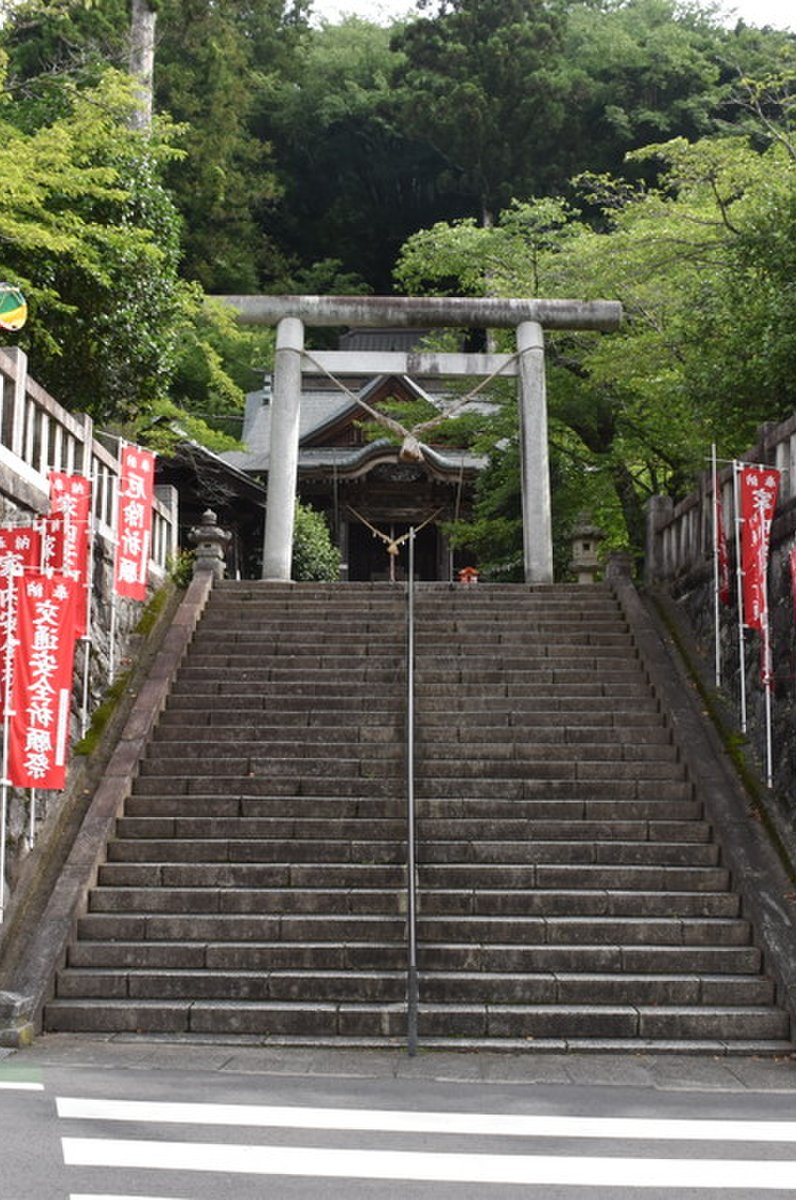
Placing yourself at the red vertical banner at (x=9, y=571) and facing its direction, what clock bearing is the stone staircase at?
The stone staircase is roughly at 9 o'clock from the red vertical banner.

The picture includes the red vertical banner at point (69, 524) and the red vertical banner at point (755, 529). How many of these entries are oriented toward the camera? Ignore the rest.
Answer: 2

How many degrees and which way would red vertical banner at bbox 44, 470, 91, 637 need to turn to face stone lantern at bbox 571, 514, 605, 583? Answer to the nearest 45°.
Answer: approximately 135° to its left

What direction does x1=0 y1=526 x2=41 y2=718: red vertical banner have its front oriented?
toward the camera

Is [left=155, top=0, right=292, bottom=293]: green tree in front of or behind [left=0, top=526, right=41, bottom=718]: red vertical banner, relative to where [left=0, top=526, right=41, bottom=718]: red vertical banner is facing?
behind

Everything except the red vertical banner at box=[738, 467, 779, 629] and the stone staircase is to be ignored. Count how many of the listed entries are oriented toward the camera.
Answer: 2

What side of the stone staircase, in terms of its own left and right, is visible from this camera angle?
front

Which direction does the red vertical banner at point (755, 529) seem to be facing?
toward the camera

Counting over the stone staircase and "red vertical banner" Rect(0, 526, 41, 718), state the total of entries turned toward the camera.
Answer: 2

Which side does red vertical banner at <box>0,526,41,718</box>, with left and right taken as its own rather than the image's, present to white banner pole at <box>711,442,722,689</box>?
left

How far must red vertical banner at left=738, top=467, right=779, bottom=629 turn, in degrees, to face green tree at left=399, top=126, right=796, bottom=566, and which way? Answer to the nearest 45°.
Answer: approximately 180°

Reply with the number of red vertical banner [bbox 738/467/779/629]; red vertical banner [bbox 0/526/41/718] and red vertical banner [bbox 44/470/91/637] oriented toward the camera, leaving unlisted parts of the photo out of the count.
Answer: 3

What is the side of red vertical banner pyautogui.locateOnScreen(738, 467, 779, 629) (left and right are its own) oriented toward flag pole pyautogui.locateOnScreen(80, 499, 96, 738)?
right

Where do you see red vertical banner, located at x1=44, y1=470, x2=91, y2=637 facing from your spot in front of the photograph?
facing the viewer
